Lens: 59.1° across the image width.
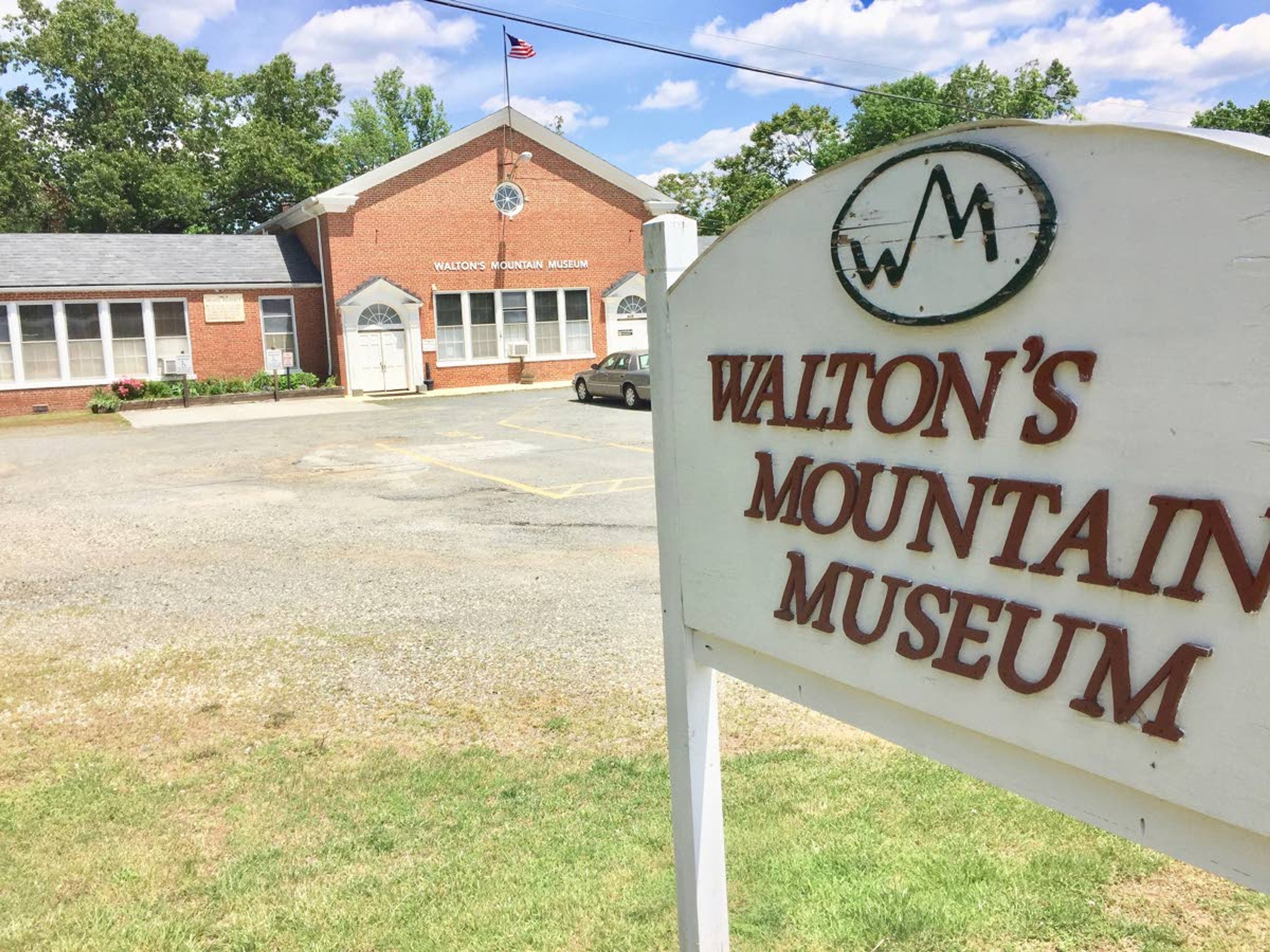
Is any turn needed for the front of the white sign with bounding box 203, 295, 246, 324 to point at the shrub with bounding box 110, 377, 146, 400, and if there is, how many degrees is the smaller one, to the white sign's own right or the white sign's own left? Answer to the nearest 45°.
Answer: approximately 45° to the white sign's own right

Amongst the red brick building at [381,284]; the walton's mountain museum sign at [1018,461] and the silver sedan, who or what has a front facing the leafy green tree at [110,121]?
the silver sedan

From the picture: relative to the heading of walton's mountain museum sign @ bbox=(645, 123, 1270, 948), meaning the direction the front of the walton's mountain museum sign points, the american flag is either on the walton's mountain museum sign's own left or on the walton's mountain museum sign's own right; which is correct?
on the walton's mountain museum sign's own right

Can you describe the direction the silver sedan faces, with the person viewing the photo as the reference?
facing away from the viewer and to the left of the viewer

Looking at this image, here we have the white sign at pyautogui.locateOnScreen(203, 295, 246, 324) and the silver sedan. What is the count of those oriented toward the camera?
1

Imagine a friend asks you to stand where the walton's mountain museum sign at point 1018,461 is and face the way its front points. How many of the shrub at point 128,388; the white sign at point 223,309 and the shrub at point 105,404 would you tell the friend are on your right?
3

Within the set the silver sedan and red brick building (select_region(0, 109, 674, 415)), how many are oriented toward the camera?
1

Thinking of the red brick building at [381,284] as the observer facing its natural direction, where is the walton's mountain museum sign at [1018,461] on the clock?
The walton's mountain museum sign is roughly at 12 o'clock from the red brick building.

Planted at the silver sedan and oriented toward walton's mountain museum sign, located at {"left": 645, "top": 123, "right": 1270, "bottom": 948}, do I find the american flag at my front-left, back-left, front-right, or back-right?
back-right

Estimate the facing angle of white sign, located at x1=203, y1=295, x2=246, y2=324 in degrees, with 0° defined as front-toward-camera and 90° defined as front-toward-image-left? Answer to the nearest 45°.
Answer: approximately 0°

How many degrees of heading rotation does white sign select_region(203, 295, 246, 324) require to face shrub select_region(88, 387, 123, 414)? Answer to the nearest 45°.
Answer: approximately 45° to its right

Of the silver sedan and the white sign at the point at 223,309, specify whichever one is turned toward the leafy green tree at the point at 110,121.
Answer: the silver sedan

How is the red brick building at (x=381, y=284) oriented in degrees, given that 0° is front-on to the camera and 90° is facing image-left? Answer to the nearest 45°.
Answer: approximately 0°

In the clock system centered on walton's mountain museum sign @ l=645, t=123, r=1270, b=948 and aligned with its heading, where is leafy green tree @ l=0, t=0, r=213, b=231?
The leafy green tree is roughly at 3 o'clock from the walton's mountain museum sign.
